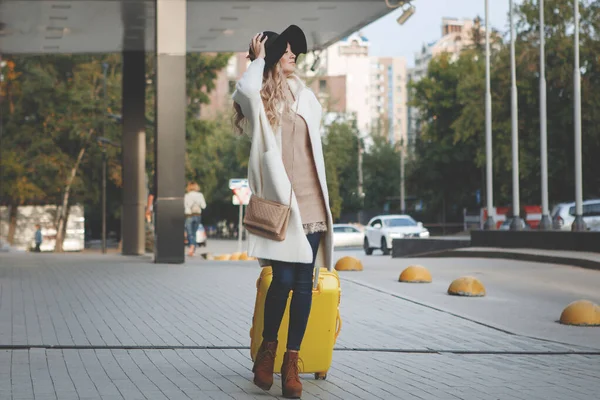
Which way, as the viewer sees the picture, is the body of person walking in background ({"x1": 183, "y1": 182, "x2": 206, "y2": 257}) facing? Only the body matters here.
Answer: away from the camera

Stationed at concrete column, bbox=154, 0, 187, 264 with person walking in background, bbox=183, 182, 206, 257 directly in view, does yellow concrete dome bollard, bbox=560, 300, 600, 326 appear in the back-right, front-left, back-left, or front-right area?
back-right

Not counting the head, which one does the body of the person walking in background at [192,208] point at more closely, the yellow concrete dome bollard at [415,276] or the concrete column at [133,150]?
the concrete column

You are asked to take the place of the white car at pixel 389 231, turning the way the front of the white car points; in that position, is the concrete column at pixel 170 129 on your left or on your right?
on your right
